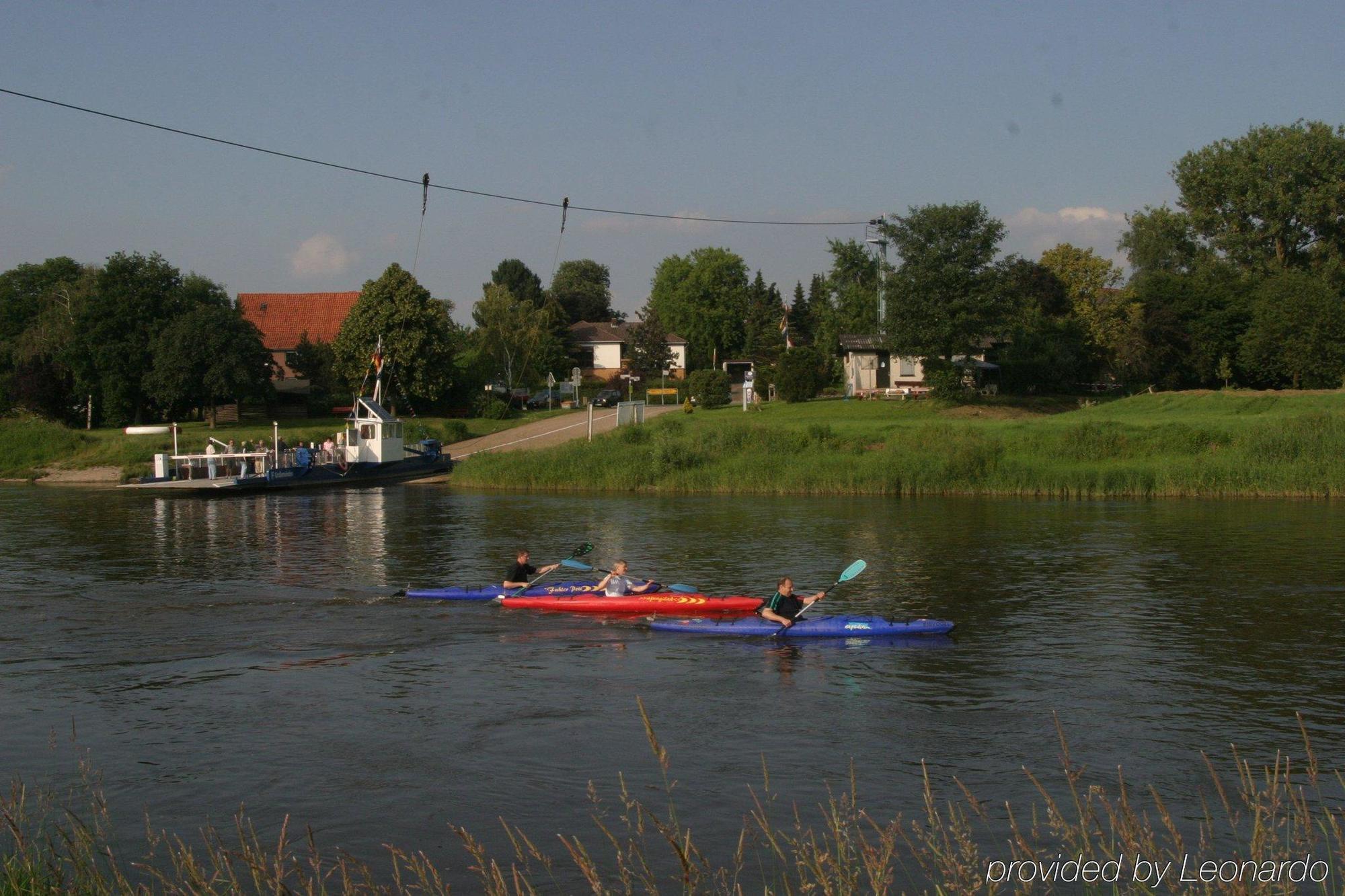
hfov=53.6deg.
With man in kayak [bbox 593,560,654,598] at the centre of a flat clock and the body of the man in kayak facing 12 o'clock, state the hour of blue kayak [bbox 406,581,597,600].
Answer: The blue kayak is roughly at 7 o'clock from the man in kayak.

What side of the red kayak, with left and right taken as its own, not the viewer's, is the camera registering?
right

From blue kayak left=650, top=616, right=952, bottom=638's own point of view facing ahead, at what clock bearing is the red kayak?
The red kayak is roughly at 7 o'clock from the blue kayak.

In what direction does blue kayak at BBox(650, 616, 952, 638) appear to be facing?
to the viewer's right

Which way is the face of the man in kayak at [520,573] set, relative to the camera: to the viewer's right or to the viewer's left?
to the viewer's right

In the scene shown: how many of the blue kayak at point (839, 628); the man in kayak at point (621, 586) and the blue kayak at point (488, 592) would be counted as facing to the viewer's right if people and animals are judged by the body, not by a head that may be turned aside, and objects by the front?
3

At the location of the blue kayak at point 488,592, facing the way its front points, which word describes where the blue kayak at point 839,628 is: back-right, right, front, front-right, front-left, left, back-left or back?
front-right

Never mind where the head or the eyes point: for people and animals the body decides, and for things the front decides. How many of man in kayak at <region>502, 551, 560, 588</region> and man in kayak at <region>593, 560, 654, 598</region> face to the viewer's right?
2

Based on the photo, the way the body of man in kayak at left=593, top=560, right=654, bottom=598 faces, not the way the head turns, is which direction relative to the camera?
to the viewer's right

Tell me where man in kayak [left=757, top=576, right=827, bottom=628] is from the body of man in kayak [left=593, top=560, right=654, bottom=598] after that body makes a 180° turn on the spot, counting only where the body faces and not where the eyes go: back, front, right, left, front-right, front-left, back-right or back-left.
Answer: back-left

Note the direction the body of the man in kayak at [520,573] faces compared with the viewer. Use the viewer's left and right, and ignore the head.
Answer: facing to the right of the viewer

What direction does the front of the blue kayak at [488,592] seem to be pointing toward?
to the viewer's right
